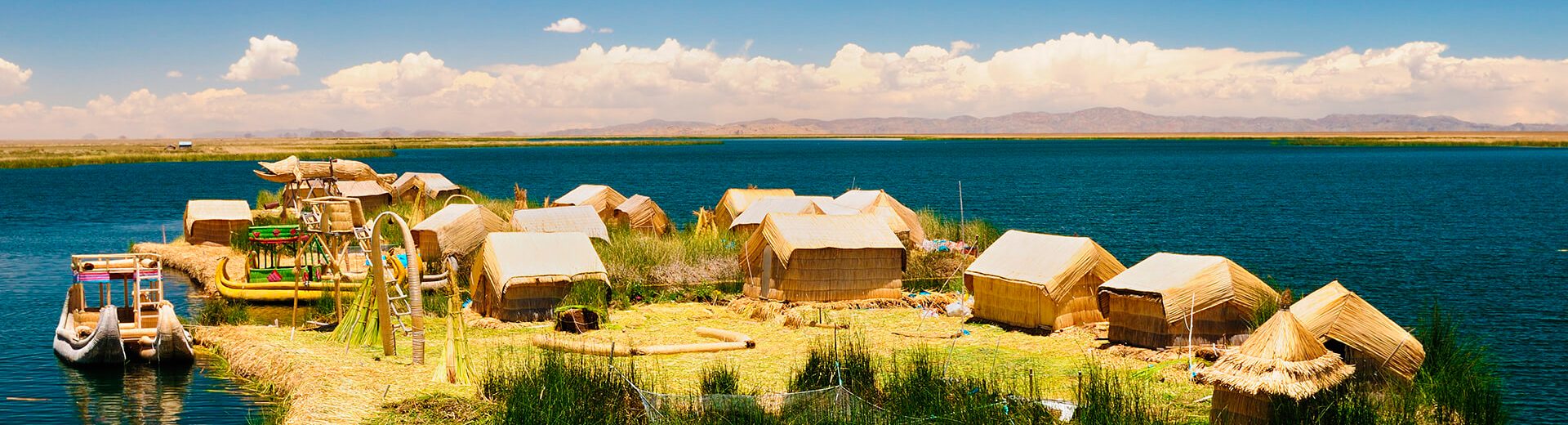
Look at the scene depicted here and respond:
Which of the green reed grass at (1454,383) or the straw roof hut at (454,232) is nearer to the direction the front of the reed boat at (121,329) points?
the green reed grass

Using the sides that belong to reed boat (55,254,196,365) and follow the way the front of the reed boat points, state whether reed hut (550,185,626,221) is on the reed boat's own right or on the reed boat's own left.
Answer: on the reed boat's own left

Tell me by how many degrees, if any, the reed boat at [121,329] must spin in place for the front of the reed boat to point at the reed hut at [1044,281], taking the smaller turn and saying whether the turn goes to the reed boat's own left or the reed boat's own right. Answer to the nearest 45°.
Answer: approximately 45° to the reed boat's own left

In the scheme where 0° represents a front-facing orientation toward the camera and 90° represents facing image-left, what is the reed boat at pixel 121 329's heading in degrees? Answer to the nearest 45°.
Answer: approximately 0°
